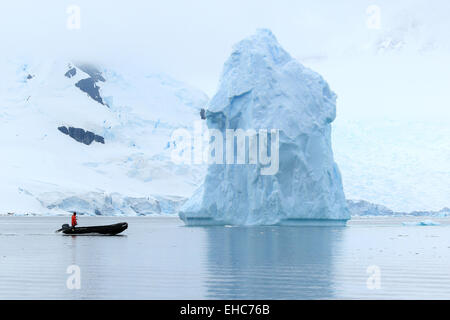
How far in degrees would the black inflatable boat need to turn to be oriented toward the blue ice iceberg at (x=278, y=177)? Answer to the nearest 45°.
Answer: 0° — it already faces it

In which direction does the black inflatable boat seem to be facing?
to the viewer's right
